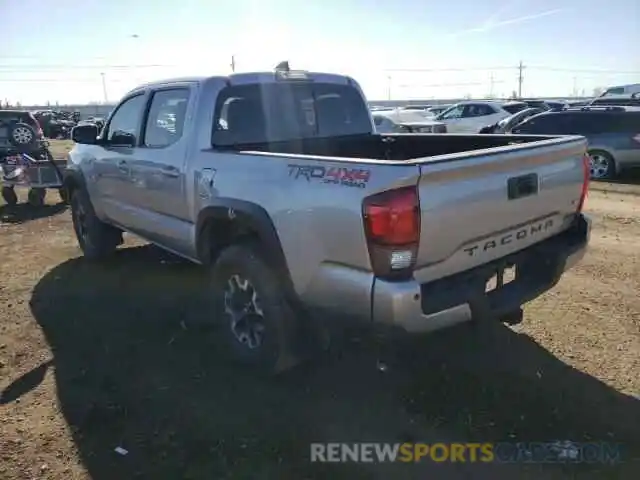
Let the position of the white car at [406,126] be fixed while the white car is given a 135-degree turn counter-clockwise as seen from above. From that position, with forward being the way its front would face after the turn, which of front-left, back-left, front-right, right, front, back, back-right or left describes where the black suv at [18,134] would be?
back-left

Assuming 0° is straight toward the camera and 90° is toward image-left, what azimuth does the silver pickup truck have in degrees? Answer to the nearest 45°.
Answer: approximately 135°

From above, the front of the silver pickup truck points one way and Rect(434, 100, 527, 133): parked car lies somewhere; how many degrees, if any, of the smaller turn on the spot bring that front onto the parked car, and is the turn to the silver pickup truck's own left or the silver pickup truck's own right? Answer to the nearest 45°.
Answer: approximately 45° to the silver pickup truck's own right

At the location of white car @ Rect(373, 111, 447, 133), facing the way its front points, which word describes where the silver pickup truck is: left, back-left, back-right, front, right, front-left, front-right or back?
front-right

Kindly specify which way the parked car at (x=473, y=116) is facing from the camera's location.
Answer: facing away from the viewer and to the left of the viewer

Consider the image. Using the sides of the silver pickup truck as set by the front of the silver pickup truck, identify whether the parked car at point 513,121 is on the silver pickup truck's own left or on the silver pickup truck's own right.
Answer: on the silver pickup truck's own right

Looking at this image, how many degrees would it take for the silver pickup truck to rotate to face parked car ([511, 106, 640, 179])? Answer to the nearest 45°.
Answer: approximately 90° to its right

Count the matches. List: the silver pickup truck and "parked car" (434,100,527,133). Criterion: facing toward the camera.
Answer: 0

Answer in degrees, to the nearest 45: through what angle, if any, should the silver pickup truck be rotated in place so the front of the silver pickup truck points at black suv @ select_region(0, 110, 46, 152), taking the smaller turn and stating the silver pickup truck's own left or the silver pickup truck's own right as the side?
0° — it already faces it
